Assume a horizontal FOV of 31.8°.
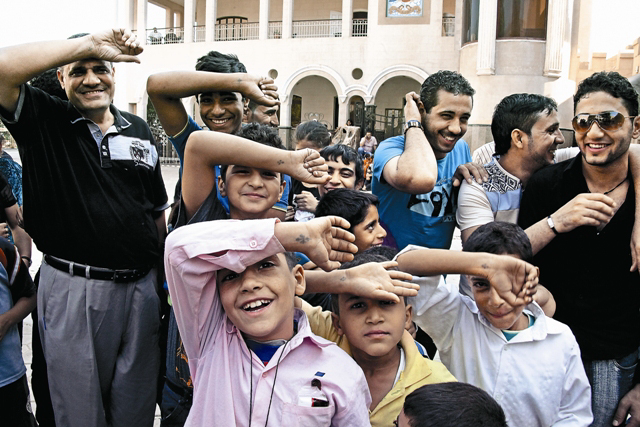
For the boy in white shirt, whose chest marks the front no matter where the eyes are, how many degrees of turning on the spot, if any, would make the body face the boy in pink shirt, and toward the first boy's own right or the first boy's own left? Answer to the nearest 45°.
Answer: approximately 45° to the first boy's own right

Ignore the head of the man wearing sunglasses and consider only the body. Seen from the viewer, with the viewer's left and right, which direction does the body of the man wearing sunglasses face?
facing the viewer

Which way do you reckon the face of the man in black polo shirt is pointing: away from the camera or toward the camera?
toward the camera

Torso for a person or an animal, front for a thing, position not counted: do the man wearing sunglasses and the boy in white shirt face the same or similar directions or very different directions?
same or similar directions

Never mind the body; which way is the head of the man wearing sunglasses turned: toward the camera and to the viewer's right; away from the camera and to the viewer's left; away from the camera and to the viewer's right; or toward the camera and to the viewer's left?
toward the camera and to the viewer's left

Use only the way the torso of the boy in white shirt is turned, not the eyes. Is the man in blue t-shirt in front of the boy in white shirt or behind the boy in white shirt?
behind

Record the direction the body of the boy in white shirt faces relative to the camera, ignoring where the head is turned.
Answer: toward the camera

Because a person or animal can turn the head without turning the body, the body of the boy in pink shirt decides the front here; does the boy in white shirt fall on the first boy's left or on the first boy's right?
on the first boy's left

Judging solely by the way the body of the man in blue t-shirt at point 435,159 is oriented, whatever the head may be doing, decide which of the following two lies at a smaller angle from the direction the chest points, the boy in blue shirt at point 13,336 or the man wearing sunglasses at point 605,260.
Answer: the man wearing sunglasses

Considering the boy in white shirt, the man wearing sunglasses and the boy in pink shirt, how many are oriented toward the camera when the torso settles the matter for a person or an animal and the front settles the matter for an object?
3

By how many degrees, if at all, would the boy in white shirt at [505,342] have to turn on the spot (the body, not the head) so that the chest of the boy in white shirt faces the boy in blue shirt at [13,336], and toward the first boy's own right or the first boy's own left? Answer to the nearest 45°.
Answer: approximately 90° to the first boy's own right

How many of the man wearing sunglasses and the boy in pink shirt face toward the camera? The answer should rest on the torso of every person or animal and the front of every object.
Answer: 2

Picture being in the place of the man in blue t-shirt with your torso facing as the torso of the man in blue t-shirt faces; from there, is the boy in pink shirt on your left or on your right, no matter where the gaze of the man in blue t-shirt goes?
on your right

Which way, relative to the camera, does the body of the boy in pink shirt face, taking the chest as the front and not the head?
toward the camera

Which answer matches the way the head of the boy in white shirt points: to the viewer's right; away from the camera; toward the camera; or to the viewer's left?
toward the camera
